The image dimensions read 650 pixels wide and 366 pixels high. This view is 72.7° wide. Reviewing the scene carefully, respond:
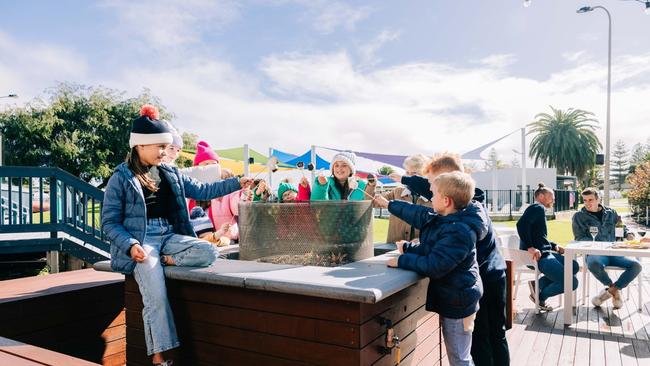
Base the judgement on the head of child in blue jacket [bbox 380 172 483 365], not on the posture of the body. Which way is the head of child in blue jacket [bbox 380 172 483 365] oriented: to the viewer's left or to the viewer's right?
to the viewer's left

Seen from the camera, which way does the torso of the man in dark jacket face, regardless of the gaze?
to the viewer's right

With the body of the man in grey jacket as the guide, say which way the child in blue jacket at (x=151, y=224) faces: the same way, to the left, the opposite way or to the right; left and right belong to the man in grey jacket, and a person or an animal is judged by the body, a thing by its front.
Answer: to the left

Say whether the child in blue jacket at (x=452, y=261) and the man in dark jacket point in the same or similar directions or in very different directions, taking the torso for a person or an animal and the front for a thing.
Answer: very different directions

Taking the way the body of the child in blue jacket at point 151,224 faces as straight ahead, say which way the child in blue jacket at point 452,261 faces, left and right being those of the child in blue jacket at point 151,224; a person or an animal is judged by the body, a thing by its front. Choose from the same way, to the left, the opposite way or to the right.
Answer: the opposite way

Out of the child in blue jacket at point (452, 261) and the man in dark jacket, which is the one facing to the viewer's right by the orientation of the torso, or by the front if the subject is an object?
the man in dark jacket
